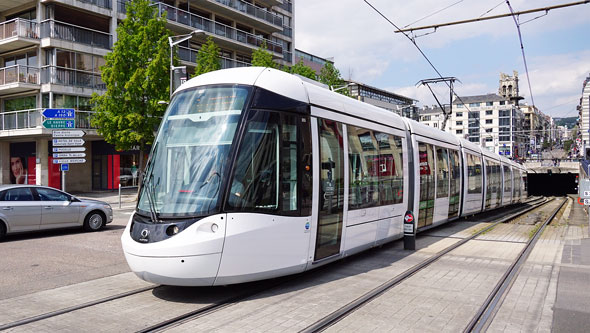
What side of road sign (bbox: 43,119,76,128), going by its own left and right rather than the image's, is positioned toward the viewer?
front

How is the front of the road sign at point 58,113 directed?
toward the camera

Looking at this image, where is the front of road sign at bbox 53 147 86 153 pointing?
toward the camera

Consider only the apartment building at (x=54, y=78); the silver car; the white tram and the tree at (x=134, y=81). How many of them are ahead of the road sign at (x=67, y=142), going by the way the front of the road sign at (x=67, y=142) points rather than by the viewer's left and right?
2

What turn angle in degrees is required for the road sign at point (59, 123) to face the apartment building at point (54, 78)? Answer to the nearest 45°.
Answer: approximately 180°

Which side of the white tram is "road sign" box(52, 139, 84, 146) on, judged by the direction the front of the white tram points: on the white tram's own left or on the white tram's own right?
on the white tram's own right

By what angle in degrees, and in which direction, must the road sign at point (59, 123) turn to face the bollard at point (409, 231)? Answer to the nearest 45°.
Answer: approximately 45° to its left

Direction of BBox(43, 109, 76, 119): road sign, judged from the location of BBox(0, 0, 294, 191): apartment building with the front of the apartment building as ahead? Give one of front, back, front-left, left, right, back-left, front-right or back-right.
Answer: front-right

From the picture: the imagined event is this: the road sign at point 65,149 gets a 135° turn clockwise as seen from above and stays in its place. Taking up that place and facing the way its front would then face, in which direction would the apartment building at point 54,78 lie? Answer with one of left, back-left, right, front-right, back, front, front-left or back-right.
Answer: front-right

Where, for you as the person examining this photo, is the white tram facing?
facing the viewer and to the left of the viewer

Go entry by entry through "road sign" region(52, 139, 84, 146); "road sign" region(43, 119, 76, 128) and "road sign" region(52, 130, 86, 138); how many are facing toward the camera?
3

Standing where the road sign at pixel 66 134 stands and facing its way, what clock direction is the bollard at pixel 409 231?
The bollard is roughly at 11 o'clock from the road sign.

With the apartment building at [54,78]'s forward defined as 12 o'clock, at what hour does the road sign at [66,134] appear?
The road sign is roughly at 1 o'clock from the apartment building.
